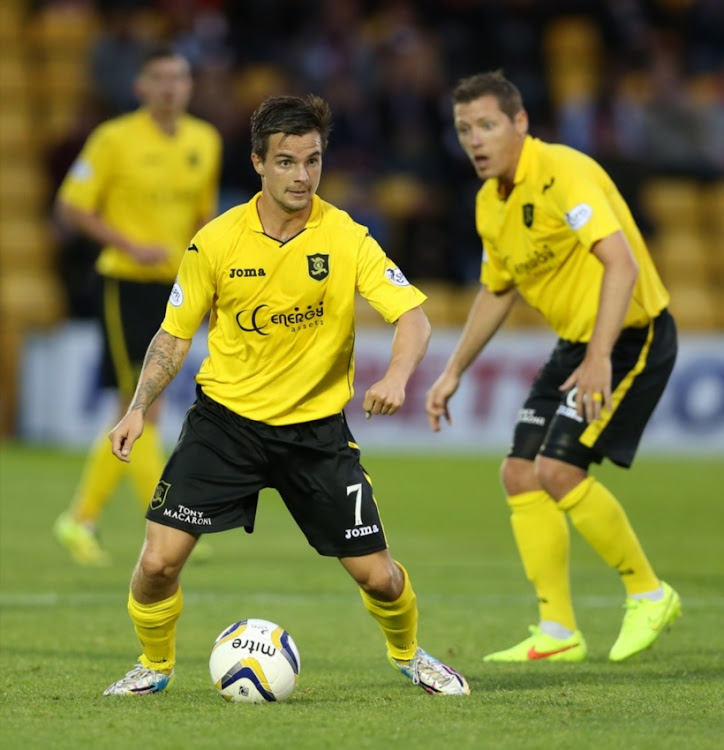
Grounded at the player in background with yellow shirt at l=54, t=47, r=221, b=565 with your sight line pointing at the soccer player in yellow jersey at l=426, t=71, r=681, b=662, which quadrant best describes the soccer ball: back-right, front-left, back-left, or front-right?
front-right

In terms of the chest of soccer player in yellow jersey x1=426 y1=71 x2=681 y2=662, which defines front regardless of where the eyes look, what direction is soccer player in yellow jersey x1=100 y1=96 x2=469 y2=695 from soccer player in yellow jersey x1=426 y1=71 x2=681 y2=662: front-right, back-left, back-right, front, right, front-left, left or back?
front

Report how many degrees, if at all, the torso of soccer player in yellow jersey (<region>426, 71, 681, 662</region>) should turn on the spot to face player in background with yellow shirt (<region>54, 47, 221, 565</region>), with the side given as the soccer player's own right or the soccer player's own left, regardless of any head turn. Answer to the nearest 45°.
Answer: approximately 90° to the soccer player's own right

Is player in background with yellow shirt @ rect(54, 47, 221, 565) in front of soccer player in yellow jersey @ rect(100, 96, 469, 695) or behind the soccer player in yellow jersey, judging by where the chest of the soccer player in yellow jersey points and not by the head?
behind

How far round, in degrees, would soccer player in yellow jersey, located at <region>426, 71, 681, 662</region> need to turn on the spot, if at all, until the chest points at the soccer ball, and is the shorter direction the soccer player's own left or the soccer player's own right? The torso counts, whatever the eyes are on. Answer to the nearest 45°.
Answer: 0° — they already face it

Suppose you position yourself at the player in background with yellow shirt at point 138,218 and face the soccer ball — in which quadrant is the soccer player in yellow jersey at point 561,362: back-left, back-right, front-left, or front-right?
front-left

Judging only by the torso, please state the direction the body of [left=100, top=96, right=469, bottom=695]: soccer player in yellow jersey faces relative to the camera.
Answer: toward the camera

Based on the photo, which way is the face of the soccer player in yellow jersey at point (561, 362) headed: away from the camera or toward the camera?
toward the camera

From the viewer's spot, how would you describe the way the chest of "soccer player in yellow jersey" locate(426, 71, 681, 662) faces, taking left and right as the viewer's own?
facing the viewer and to the left of the viewer

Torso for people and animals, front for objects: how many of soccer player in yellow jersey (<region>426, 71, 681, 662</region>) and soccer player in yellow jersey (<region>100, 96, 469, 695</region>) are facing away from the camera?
0

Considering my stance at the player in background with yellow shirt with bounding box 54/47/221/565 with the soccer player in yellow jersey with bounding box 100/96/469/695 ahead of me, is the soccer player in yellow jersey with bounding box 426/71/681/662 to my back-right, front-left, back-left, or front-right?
front-left
